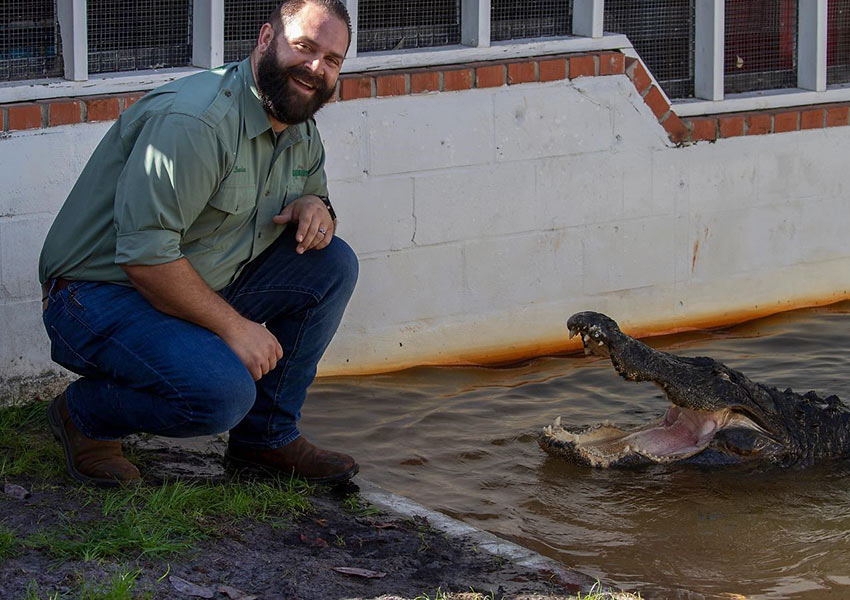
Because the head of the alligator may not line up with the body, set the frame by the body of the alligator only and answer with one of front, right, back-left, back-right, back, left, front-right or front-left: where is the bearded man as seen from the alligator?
front-left

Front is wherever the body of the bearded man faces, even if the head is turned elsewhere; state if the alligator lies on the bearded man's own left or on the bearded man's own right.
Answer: on the bearded man's own left

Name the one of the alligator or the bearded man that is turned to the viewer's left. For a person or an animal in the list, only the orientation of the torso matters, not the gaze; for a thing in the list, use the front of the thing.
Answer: the alligator

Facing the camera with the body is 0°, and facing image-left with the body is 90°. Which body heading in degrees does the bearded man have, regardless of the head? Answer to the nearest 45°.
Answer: approximately 315°

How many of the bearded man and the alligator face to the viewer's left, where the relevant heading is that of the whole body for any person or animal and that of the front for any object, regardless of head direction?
1

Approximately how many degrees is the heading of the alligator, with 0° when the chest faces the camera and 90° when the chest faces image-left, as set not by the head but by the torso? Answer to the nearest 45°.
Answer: approximately 90°
